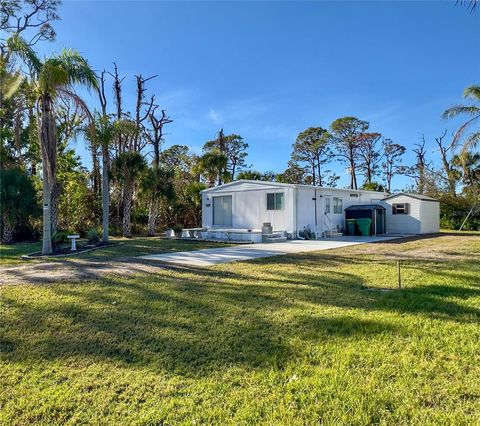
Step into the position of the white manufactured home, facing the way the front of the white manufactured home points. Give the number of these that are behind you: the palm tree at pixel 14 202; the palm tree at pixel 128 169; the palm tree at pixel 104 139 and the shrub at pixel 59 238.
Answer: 0

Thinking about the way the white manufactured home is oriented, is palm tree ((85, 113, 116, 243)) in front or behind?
in front

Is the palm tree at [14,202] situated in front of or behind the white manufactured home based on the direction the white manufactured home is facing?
in front

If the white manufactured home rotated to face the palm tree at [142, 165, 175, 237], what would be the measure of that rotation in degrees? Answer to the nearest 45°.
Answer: approximately 45° to its right

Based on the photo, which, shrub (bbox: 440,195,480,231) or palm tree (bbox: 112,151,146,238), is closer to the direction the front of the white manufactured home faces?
the palm tree

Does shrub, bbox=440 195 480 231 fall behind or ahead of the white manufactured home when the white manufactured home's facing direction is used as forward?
behind

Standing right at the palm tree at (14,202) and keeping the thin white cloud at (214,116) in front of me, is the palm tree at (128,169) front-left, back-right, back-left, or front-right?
front-right

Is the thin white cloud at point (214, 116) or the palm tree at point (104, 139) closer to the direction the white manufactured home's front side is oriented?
the palm tree

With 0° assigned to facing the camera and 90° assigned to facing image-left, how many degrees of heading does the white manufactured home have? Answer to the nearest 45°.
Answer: approximately 45°

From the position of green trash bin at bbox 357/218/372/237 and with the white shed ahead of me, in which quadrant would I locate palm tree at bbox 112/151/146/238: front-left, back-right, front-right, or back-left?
back-left

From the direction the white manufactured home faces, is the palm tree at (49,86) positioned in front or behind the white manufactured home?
in front

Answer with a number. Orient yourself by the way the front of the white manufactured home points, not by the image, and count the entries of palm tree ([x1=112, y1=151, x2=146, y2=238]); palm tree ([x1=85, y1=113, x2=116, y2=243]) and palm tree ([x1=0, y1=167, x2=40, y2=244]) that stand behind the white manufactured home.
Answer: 0
